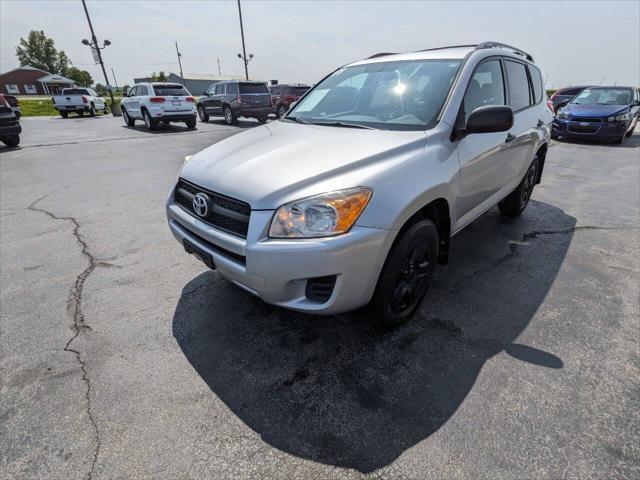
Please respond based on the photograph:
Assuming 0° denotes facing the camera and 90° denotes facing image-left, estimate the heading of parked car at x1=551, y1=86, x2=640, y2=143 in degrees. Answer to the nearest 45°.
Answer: approximately 45°

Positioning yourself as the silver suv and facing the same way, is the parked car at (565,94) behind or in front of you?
behind

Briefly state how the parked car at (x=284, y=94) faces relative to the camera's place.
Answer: facing away from the viewer and to the left of the viewer

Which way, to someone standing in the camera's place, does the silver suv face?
facing the viewer and to the left of the viewer

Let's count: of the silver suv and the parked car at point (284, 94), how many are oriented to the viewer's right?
0

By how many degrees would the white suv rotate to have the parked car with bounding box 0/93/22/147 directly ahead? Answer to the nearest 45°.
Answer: approximately 90° to its left

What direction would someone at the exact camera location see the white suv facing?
facing away from the viewer and to the left of the viewer

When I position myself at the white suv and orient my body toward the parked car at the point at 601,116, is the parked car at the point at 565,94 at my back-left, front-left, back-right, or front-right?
front-left

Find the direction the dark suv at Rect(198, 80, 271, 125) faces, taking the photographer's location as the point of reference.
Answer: facing away from the viewer and to the left of the viewer

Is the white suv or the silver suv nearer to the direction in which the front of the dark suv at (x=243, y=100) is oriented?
the white suv

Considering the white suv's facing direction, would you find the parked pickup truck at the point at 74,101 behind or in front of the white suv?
in front

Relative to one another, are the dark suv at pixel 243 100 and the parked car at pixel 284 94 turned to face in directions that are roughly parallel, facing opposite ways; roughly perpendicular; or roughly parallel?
roughly parallel

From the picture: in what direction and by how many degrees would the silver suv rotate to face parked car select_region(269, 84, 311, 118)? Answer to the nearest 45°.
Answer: approximately 135° to its right
